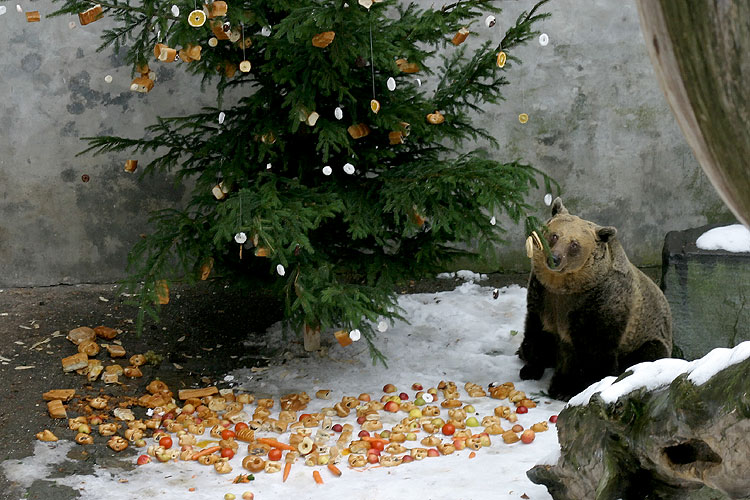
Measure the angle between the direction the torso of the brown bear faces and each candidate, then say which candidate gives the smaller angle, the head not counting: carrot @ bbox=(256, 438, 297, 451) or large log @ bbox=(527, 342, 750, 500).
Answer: the carrot

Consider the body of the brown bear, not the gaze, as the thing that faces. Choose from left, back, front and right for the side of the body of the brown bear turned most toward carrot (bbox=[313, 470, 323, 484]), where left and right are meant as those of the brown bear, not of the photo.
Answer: front

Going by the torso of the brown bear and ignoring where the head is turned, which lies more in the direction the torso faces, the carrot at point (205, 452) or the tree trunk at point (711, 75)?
the carrot

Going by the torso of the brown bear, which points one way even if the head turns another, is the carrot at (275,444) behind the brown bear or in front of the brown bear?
in front

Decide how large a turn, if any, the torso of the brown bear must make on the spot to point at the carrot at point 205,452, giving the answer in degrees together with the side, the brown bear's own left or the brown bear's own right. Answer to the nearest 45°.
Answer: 0° — it already faces it

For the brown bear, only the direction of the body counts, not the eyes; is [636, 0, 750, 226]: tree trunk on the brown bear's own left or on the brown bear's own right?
on the brown bear's own left

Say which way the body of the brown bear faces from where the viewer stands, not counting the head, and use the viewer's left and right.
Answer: facing the viewer and to the left of the viewer
